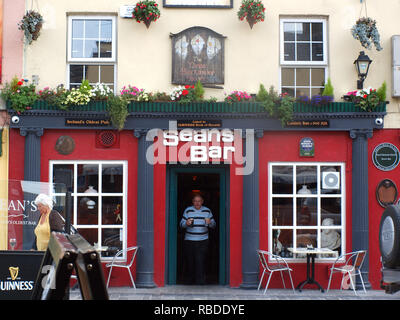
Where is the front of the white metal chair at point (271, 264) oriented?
to the viewer's right

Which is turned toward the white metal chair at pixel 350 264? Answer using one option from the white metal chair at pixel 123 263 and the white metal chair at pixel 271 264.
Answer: the white metal chair at pixel 271 264

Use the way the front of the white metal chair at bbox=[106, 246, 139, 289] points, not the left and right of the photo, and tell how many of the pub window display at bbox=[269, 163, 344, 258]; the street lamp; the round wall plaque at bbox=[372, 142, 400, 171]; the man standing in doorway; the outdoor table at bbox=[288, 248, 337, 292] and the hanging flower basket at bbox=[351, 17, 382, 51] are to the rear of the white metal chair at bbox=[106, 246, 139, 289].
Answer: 6

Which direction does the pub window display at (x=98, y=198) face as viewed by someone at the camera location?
facing the viewer

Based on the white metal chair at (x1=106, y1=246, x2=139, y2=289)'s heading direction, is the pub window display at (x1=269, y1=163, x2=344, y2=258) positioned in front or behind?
behind

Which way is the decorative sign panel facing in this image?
toward the camera

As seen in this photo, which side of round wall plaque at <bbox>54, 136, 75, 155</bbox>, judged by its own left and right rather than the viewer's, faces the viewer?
front

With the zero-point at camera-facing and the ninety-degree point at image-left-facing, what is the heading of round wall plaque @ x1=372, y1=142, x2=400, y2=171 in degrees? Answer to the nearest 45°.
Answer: approximately 0°

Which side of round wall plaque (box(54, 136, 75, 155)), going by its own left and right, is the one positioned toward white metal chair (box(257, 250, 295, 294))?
left

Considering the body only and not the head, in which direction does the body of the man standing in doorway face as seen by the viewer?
toward the camera

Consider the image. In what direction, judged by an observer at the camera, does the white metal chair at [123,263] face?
facing to the left of the viewer

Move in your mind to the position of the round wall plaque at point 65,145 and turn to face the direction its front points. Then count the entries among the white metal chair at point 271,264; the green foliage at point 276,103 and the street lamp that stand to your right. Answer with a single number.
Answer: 0

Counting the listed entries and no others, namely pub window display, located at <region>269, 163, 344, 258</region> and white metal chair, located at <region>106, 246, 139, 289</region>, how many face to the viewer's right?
0
